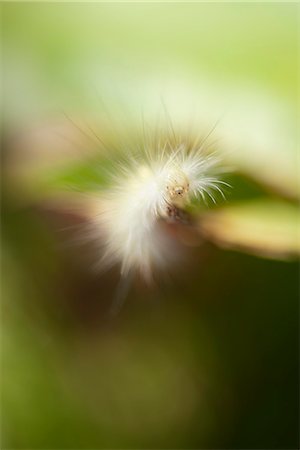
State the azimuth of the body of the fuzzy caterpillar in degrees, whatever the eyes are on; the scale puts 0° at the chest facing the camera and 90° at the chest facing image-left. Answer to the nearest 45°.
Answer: approximately 315°
